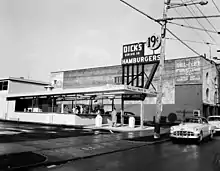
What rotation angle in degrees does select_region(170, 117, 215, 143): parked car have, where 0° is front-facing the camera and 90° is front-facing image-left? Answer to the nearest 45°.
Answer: approximately 45°

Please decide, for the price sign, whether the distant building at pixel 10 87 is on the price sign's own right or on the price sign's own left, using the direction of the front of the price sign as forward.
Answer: on the price sign's own right

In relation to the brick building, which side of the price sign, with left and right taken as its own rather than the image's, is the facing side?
back

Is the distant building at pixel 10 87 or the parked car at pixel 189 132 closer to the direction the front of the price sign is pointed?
the parked car

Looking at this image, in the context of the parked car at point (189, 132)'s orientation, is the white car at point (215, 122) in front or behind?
behind

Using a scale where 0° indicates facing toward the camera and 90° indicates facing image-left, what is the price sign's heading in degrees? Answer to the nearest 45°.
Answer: approximately 0°

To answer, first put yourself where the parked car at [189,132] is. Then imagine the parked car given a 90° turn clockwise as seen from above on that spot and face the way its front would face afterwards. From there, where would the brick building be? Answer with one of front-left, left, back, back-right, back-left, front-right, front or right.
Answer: front-right

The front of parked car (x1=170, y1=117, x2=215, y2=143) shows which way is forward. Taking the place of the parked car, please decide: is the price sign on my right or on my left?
on my right
